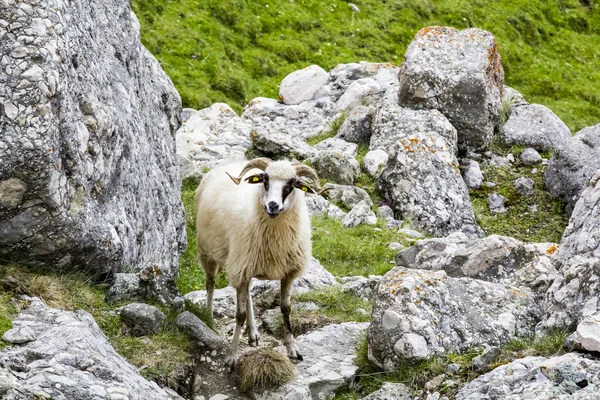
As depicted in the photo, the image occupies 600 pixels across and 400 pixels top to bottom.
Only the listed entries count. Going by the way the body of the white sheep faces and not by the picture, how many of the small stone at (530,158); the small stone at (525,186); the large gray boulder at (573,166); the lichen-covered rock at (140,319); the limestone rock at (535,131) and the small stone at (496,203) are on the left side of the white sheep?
5

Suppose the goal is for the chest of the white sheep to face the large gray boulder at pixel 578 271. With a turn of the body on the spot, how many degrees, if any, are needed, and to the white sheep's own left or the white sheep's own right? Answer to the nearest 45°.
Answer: approximately 45° to the white sheep's own left

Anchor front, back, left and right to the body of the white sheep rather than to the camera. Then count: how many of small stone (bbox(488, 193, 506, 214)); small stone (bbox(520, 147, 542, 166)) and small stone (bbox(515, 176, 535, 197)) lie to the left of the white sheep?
3

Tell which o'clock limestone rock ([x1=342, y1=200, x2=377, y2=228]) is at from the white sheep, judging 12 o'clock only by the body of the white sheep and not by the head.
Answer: The limestone rock is roughly at 8 o'clock from the white sheep.

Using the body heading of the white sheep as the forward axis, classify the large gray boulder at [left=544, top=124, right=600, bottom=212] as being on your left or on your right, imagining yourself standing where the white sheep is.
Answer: on your left

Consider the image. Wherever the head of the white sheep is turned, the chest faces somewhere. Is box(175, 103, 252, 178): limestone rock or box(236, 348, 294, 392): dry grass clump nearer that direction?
the dry grass clump

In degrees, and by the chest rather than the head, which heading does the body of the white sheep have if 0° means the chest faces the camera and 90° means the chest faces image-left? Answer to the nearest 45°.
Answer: approximately 315°

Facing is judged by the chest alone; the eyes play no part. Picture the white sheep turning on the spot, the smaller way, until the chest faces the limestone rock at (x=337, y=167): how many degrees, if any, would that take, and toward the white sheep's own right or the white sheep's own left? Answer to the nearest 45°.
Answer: approximately 135° to the white sheep's own left

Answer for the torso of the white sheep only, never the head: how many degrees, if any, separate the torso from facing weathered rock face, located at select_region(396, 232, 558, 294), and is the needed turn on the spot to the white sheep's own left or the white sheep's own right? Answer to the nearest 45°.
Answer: approximately 45° to the white sheep's own left

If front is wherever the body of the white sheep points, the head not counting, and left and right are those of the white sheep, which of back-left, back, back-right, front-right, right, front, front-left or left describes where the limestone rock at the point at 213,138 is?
back-left

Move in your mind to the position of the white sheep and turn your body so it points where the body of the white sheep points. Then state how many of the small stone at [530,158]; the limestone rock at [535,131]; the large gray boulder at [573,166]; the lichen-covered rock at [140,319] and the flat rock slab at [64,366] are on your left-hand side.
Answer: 3
